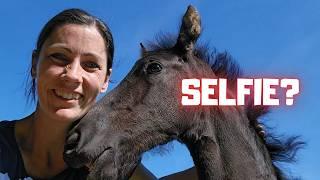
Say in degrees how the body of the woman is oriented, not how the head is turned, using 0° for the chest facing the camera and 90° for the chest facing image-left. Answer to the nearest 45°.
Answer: approximately 0°
